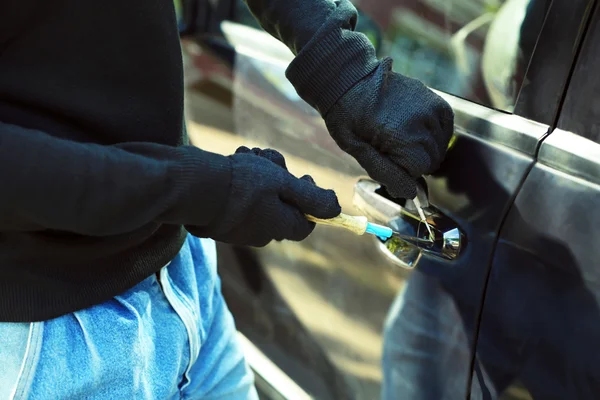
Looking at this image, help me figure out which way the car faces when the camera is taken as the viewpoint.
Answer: facing away from the viewer and to the left of the viewer
